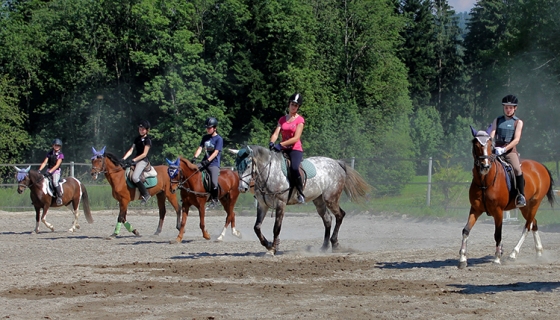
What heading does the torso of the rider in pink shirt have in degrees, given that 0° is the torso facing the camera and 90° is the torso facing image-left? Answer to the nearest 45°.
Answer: approximately 45°

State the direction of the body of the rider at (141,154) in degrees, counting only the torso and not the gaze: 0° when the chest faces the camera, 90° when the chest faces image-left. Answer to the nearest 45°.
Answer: approximately 45°

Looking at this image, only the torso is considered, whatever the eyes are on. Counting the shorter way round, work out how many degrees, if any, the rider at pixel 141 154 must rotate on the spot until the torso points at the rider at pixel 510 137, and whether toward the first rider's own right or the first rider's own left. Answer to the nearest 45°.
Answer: approximately 90° to the first rider's own left

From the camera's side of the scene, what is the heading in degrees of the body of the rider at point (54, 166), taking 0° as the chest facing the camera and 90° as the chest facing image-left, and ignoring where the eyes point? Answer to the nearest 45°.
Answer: approximately 45°
